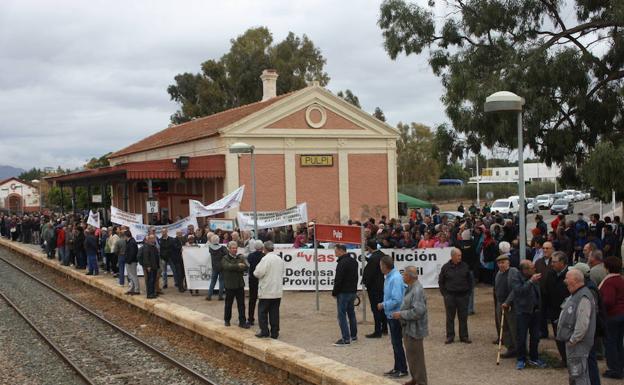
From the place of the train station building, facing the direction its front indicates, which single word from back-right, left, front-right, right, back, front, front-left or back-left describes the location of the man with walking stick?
front-left

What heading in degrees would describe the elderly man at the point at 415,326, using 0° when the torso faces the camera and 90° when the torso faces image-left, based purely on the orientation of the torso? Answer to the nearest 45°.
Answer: approximately 90°

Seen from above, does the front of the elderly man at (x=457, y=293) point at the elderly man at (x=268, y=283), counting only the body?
no

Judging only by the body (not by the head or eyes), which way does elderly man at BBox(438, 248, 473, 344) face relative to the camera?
toward the camera

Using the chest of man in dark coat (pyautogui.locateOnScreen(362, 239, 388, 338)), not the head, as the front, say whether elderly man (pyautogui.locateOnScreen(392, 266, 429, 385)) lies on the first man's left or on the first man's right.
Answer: on the first man's left

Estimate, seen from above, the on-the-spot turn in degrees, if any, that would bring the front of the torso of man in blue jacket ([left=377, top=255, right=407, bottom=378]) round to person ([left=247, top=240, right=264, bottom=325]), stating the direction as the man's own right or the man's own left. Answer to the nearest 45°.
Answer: approximately 45° to the man's own right

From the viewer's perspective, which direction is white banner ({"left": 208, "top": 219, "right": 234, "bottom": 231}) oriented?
toward the camera

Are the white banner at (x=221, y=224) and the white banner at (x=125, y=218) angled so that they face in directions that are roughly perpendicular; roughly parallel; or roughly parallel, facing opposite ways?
roughly parallel

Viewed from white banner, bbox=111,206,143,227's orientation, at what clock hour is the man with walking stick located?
The man with walking stick is roughly at 11 o'clock from the white banner.
